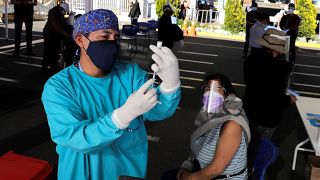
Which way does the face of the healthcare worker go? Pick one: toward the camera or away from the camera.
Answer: toward the camera

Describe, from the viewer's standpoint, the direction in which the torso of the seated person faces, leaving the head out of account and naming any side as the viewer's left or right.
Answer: facing the viewer and to the left of the viewer

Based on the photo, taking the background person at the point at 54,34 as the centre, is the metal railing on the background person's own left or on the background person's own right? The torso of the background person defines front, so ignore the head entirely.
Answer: on the background person's own left

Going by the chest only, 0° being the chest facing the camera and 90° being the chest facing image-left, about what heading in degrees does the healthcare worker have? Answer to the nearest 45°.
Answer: approximately 315°

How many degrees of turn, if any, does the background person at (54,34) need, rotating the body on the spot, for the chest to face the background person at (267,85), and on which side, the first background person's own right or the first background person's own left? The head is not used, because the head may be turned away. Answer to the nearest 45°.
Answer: approximately 90° to the first background person's own right

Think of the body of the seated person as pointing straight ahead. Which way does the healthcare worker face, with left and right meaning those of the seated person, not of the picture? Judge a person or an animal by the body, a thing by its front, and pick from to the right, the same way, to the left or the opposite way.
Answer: to the left

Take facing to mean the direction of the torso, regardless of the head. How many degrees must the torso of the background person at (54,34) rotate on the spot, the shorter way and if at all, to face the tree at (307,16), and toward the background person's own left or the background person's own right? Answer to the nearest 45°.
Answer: approximately 45° to the background person's own left

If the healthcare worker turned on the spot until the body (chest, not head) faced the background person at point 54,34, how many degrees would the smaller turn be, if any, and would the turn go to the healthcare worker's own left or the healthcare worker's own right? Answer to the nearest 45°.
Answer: approximately 135° to the healthcare worker's own left
